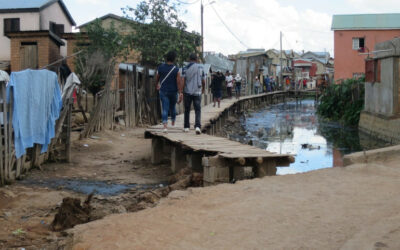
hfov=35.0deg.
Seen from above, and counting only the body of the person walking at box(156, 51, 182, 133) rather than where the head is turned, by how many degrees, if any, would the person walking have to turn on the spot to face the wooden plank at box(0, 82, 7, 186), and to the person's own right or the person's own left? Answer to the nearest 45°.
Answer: approximately 135° to the person's own left

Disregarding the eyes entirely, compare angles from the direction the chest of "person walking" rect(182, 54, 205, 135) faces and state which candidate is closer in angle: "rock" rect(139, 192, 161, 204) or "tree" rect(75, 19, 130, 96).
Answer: the tree

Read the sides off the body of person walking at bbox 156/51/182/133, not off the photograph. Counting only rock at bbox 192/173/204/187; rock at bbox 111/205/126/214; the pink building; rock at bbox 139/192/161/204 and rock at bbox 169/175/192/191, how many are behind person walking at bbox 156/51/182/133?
4

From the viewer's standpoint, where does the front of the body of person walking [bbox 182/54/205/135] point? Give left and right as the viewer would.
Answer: facing away from the viewer

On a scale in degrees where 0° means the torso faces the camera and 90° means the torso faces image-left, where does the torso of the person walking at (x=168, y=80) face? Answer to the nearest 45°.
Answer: approximately 180°

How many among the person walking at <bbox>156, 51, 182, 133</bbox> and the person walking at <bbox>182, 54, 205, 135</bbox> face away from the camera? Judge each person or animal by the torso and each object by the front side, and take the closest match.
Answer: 2

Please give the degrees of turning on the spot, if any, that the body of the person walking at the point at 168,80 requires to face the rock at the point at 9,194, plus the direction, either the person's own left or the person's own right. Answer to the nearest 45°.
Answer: approximately 135° to the person's own left
